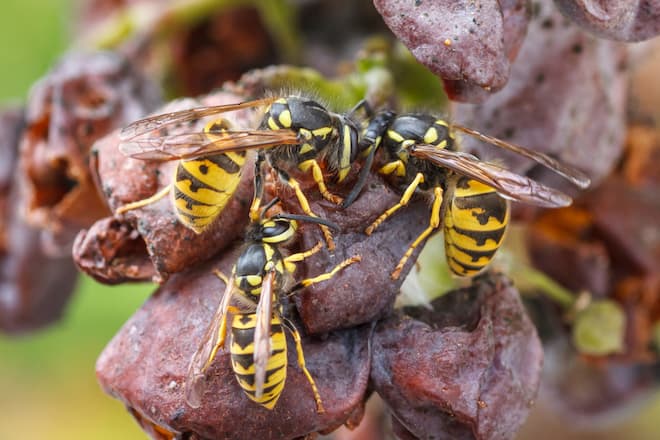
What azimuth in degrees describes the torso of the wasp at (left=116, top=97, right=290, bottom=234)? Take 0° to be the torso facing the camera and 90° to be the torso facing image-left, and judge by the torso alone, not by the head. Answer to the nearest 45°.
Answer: approximately 270°

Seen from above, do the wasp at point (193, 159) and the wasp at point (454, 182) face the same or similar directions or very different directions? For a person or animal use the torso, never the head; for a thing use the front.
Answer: very different directions

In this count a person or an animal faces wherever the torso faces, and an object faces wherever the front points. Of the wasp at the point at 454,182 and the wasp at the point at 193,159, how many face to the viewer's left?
1

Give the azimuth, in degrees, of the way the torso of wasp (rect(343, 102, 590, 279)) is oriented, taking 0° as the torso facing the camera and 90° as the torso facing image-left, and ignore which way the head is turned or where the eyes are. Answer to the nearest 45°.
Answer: approximately 90°
